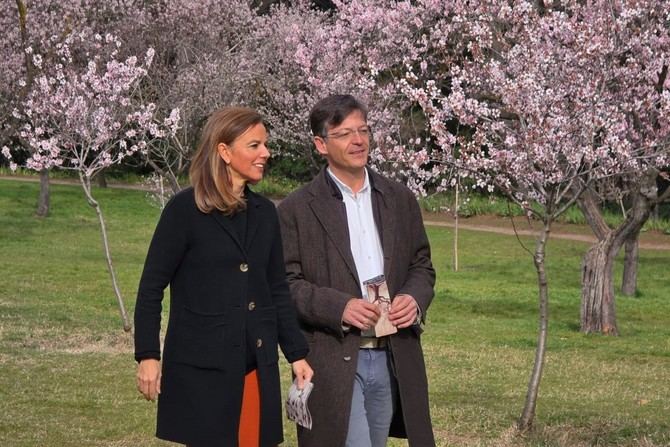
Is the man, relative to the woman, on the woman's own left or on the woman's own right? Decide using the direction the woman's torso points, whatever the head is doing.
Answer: on the woman's own left

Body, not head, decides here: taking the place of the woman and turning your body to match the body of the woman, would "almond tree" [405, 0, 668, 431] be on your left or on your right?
on your left

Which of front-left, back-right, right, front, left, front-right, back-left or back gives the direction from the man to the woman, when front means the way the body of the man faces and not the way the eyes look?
right

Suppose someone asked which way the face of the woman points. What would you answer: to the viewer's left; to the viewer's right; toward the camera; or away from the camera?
to the viewer's right

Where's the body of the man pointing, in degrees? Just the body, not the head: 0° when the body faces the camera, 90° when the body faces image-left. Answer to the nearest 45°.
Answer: approximately 315°

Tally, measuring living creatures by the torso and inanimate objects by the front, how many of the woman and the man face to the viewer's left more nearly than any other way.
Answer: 0

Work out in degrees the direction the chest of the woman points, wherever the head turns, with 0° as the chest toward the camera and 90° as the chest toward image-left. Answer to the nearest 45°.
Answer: approximately 315°

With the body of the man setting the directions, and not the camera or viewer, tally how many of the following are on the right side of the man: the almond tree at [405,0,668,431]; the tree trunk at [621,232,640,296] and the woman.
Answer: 1
